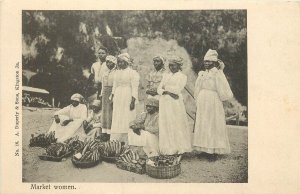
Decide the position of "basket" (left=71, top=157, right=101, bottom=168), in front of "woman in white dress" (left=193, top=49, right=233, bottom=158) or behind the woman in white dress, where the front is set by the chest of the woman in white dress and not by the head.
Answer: in front

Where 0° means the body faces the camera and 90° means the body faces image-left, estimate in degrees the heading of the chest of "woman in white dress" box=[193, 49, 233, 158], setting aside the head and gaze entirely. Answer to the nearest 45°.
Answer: approximately 45°
